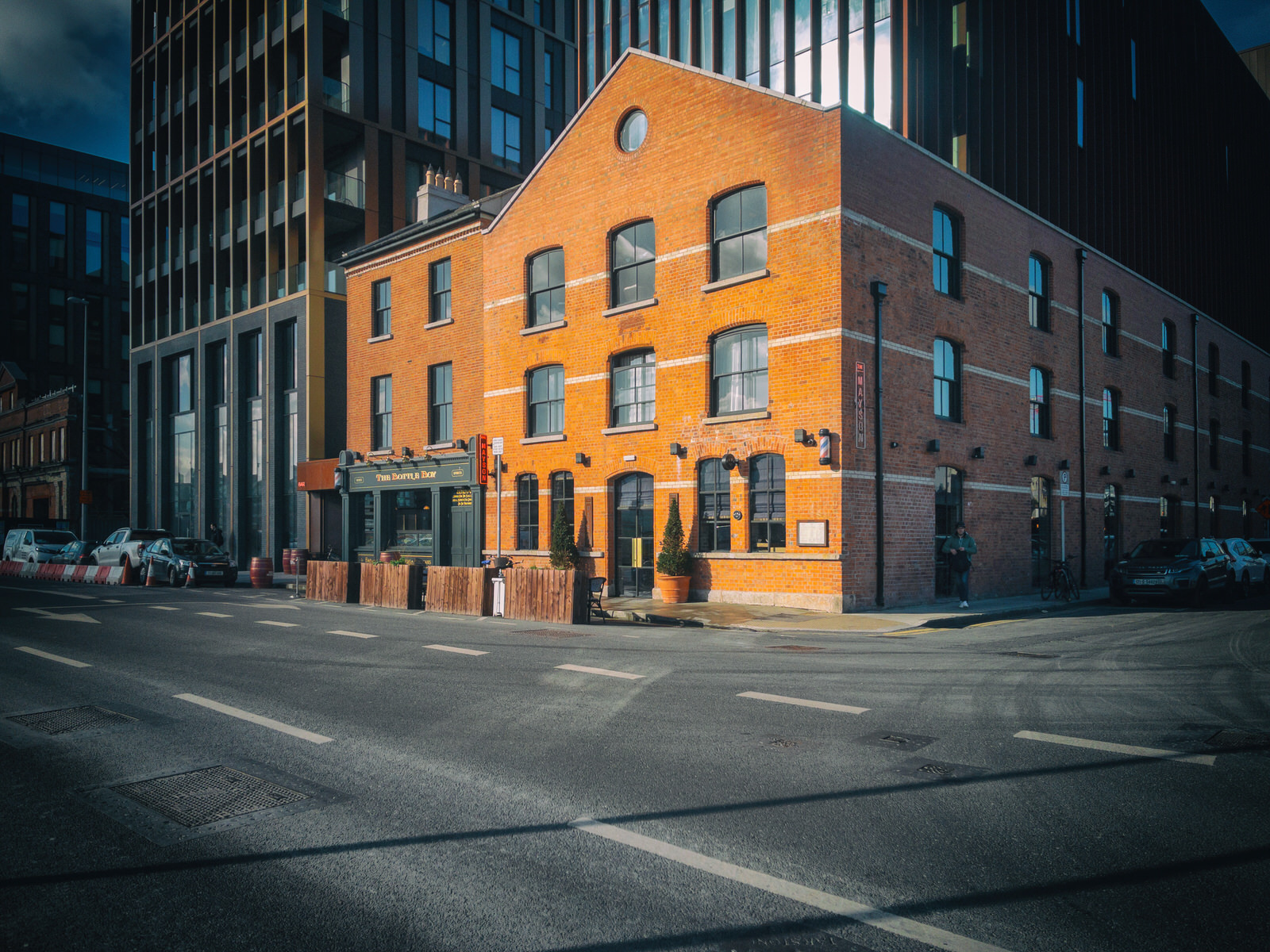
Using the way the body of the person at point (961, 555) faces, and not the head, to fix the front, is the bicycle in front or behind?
behind

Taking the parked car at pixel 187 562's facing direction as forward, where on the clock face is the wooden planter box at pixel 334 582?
The wooden planter box is roughly at 1 o'clock from the parked car.

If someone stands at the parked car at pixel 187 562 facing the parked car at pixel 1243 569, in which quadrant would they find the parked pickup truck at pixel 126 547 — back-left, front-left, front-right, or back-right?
back-left

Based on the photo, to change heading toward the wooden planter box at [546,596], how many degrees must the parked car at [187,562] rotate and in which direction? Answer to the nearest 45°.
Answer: approximately 45° to its right

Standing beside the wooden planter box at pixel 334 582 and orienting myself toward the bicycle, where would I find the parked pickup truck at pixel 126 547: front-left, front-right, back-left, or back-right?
back-left

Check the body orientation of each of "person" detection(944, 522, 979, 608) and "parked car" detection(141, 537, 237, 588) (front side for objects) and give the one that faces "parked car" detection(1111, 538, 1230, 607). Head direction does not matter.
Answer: "parked car" detection(141, 537, 237, 588)

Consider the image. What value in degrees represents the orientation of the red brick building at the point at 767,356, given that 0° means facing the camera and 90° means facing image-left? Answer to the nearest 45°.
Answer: approximately 45°

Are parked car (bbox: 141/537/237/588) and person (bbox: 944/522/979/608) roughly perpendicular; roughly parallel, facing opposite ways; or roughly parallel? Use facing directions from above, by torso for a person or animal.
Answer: roughly perpendicular

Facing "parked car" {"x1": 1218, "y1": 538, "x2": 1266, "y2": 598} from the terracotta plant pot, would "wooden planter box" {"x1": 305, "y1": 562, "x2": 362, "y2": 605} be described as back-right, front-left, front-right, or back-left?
back-left

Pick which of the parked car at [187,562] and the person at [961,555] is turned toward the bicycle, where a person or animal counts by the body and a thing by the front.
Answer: the parked car
